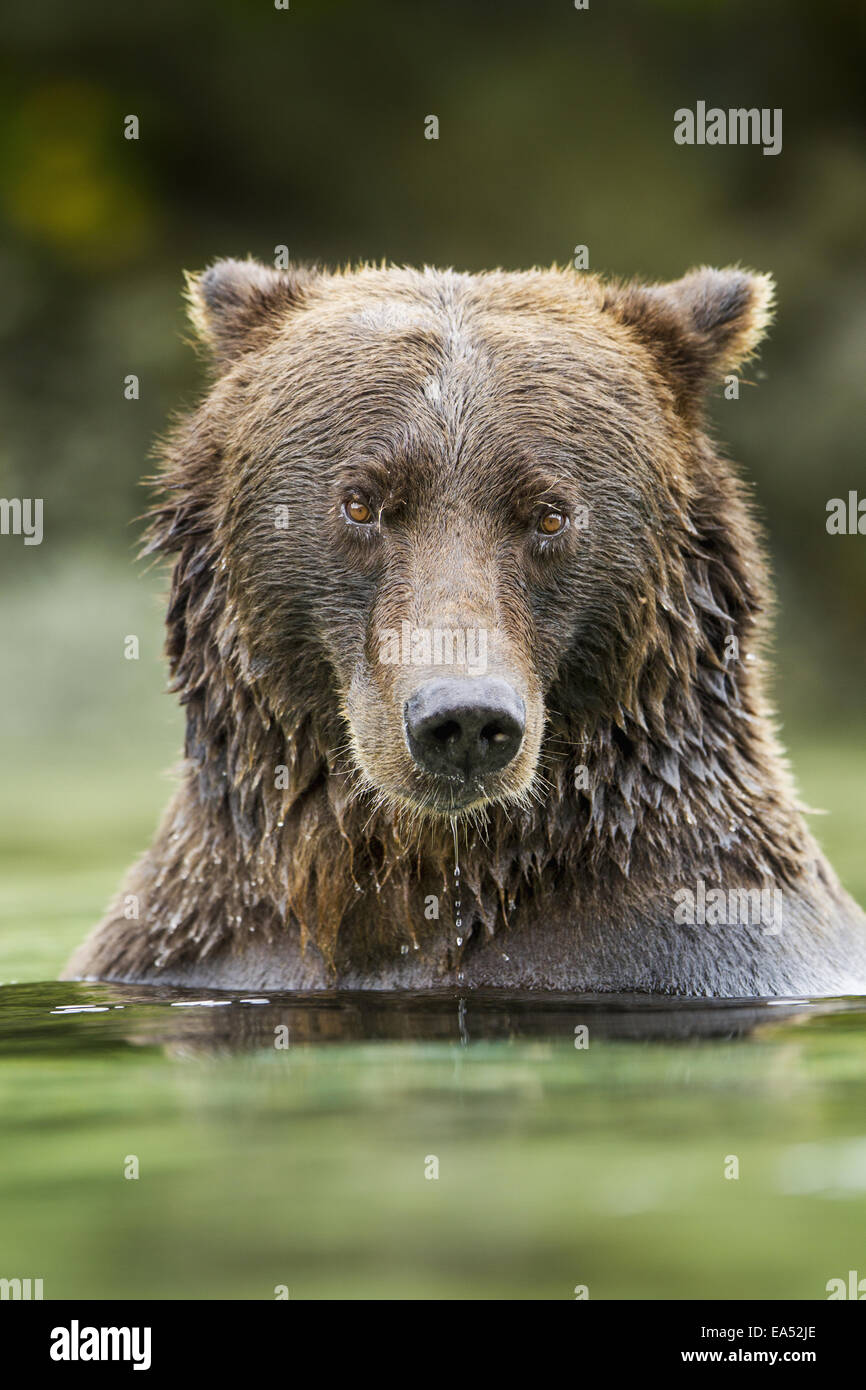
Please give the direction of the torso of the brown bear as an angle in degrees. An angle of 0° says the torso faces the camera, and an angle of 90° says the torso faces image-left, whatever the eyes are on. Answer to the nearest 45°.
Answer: approximately 0°
